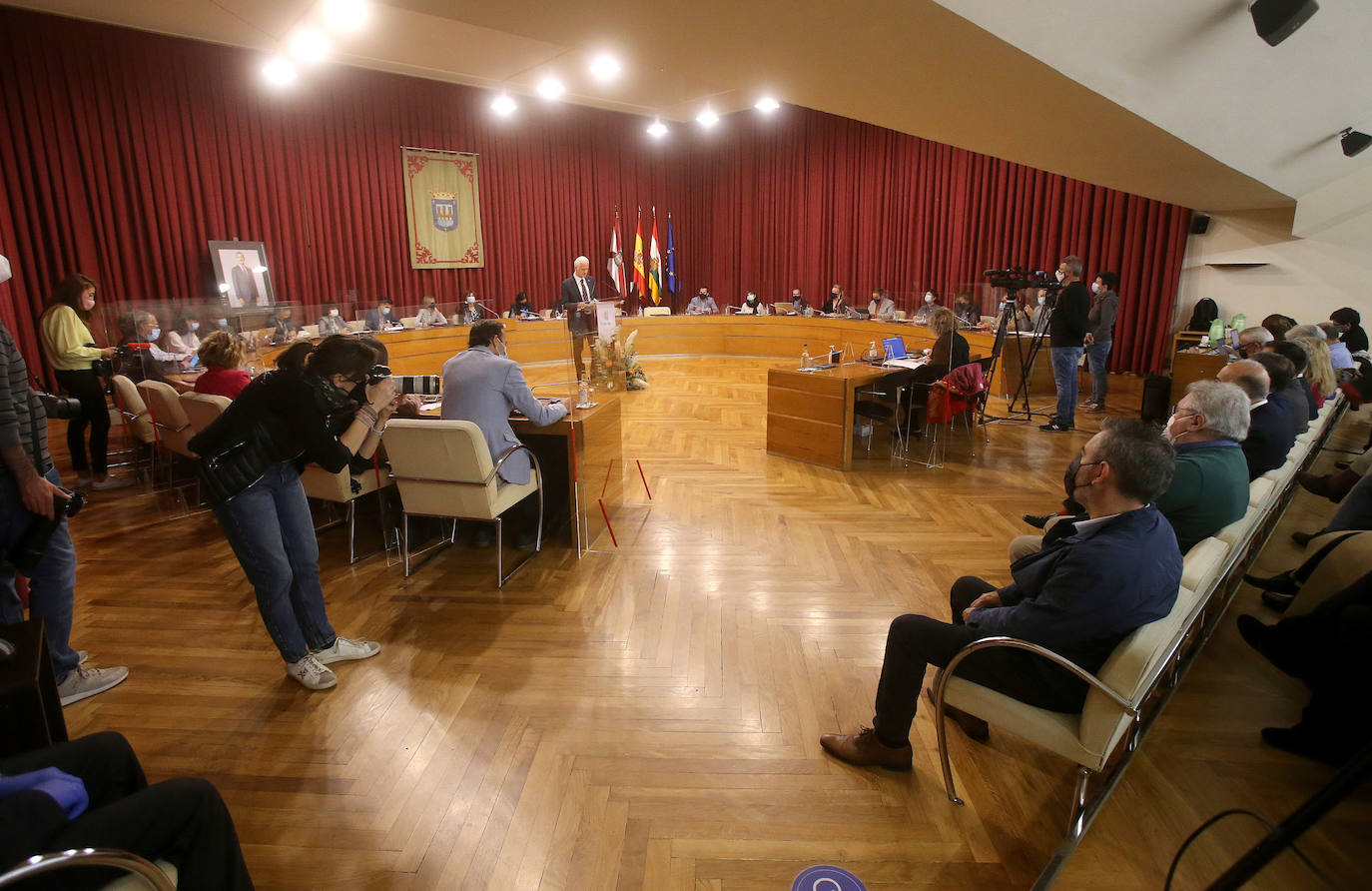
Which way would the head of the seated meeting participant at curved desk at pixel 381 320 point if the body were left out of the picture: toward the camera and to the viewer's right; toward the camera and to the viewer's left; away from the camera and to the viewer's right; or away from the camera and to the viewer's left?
toward the camera and to the viewer's right

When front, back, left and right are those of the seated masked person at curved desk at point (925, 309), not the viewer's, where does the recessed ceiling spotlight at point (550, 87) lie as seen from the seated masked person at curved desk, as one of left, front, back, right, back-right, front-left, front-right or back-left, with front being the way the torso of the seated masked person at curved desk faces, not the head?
front-right

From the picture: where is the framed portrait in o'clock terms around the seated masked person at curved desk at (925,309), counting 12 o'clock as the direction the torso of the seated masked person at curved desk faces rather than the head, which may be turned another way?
The framed portrait is roughly at 1 o'clock from the seated masked person at curved desk.

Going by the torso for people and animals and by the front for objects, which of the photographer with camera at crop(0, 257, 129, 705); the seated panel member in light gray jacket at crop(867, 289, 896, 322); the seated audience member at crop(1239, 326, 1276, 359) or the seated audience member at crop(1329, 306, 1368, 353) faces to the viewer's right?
the photographer with camera

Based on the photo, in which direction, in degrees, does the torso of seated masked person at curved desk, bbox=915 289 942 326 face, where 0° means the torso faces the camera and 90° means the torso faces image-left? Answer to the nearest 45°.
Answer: approximately 45°

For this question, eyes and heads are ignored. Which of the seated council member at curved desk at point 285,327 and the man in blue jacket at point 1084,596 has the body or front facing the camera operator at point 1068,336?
the seated council member at curved desk

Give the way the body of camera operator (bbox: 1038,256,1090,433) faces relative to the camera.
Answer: to the viewer's left

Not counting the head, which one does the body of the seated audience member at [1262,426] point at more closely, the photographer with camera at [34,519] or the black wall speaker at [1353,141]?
the photographer with camera

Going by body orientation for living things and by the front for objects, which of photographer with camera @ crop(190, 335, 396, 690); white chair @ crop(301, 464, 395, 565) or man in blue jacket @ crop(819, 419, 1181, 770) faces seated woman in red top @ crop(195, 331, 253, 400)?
the man in blue jacket

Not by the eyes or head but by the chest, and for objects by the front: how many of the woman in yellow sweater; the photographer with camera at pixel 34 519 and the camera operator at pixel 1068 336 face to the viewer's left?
1

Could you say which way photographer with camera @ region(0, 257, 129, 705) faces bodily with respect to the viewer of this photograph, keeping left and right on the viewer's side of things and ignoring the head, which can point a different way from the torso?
facing to the right of the viewer

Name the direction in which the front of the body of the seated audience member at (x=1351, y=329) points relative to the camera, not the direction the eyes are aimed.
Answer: to the viewer's left

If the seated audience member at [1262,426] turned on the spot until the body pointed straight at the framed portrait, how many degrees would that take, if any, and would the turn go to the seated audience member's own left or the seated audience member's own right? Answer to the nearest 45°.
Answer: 0° — they already face it

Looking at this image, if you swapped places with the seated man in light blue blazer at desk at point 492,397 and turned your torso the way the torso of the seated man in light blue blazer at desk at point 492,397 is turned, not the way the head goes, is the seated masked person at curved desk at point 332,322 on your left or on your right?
on your left

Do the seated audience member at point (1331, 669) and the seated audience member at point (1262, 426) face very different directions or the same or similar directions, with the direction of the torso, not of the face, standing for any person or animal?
same or similar directions

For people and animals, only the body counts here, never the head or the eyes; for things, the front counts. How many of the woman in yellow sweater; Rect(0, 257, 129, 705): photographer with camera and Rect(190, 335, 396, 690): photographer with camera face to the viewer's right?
3

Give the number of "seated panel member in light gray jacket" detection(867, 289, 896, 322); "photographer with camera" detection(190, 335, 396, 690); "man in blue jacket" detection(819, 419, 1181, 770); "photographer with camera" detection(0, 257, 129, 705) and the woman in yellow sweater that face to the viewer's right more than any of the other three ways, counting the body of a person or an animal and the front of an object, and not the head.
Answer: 3

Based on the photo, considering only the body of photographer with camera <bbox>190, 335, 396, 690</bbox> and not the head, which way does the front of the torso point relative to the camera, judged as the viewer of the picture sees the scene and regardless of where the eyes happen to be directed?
to the viewer's right

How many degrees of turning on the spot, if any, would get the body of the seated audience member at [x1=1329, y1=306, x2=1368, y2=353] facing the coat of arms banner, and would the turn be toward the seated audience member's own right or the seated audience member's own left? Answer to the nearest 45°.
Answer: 0° — they already face it

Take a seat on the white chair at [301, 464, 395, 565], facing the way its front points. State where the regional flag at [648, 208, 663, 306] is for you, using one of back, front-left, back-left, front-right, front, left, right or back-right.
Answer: front

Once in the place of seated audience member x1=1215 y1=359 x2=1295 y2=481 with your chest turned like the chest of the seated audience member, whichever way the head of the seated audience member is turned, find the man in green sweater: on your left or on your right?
on your left

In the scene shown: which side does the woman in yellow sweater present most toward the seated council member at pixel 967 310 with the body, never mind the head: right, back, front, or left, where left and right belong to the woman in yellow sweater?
front

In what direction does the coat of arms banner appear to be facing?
toward the camera
